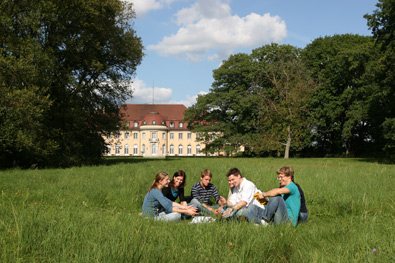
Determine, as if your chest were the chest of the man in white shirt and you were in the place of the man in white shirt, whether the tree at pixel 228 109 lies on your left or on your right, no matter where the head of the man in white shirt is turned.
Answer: on your right

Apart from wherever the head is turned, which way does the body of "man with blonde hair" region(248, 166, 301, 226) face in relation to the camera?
to the viewer's left

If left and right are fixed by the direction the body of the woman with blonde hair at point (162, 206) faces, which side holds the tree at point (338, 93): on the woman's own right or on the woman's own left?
on the woman's own left

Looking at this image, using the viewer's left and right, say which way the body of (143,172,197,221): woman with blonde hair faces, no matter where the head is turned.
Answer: facing to the right of the viewer

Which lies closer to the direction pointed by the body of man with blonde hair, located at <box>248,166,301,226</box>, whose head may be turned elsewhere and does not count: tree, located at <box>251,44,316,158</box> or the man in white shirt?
the man in white shirt

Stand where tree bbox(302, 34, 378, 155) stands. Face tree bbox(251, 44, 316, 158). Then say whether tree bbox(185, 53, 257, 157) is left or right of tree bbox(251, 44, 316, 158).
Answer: right

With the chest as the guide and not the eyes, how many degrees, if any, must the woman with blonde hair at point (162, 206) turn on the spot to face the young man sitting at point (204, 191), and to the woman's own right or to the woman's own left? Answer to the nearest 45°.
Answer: approximately 45° to the woman's own left

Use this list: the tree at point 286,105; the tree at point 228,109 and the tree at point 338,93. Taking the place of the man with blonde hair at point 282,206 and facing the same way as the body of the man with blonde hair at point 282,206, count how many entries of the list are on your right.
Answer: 3

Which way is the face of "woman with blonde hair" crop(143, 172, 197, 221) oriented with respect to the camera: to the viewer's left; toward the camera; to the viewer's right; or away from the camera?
to the viewer's right

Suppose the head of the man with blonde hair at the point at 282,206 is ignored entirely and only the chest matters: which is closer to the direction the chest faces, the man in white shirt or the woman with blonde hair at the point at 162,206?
the woman with blonde hair

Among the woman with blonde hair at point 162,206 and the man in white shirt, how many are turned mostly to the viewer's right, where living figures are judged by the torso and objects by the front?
1

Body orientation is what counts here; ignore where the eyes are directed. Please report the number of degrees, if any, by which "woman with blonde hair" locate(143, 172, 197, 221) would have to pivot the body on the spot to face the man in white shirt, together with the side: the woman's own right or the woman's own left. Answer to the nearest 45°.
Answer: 0° — they already face them

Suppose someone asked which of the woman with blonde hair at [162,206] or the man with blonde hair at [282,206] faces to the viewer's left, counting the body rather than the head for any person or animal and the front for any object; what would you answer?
the man with blonde hair at [282,206]

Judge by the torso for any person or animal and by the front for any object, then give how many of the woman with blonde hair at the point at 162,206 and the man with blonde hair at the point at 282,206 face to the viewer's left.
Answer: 1
